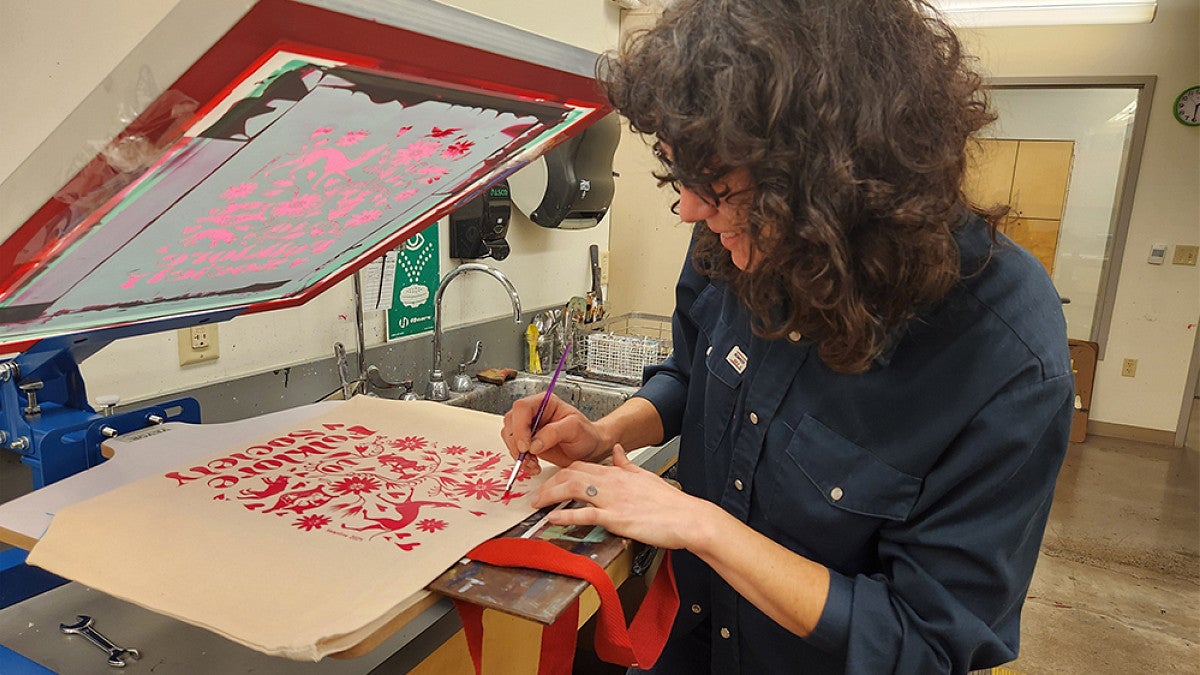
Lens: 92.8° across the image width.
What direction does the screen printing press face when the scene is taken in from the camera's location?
facing the viewer and to the right of the viewer

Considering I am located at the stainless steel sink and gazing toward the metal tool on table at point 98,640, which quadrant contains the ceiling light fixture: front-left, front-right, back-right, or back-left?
back-left

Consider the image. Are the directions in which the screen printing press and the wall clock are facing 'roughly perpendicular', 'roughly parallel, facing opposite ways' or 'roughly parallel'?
roughly perpendicular

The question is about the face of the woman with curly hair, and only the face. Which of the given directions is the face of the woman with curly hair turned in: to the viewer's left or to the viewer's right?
to the viewer's left

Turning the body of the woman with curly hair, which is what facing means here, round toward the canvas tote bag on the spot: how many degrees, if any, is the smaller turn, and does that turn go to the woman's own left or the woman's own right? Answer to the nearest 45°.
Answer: approximately 45° to the woman's own right

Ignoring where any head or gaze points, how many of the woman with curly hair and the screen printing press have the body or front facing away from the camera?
0

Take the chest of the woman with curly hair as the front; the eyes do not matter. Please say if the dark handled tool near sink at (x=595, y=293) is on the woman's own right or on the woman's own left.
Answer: on the woman's own right

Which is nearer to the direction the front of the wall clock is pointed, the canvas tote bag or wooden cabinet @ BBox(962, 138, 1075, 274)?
the canvas tote bag

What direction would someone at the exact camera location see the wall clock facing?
facing the viewer

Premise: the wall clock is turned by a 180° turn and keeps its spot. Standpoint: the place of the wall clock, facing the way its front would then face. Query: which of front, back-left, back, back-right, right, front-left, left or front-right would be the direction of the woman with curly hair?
back

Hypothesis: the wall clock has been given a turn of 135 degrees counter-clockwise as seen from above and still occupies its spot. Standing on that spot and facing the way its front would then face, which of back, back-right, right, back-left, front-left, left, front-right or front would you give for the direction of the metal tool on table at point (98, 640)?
back-right
